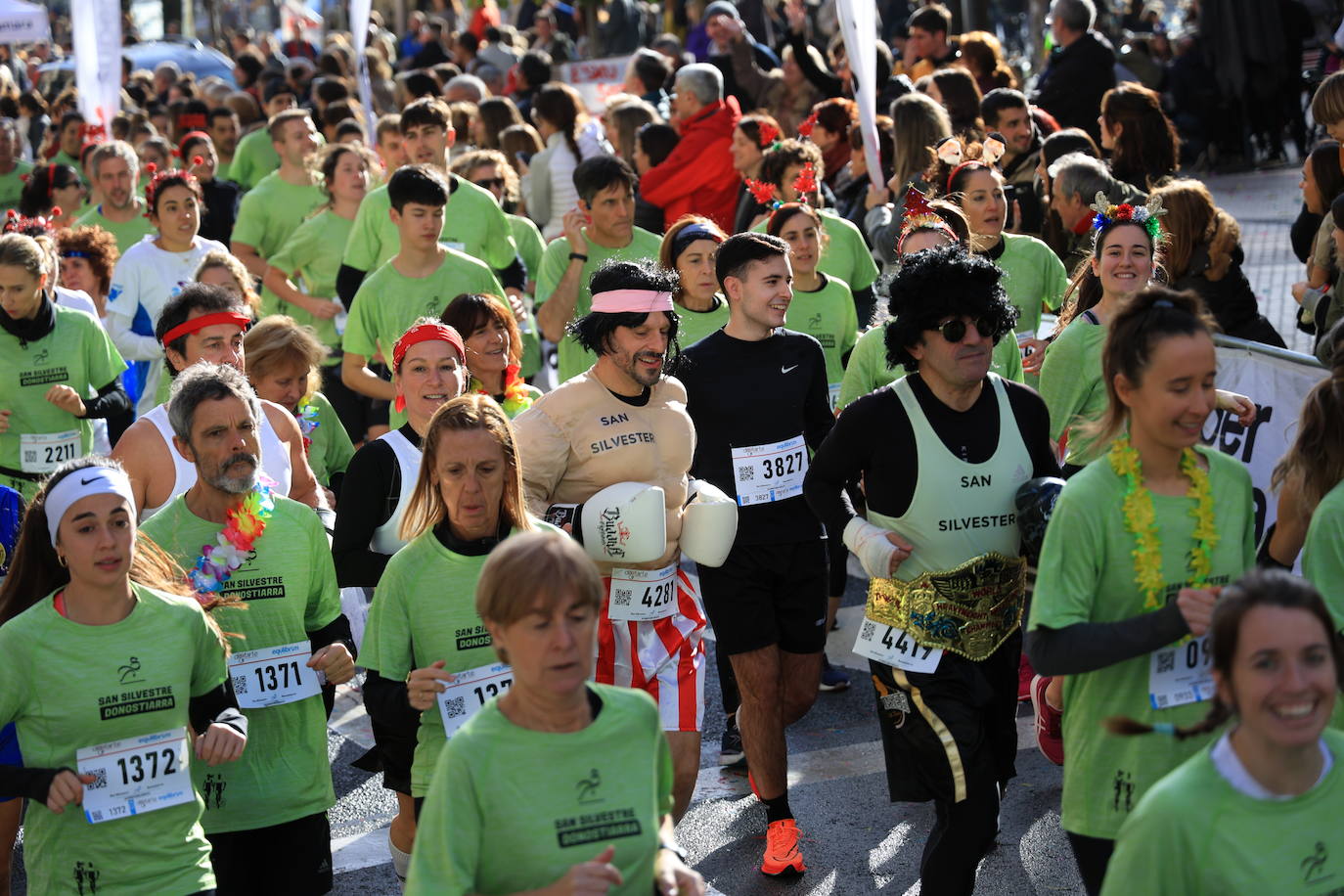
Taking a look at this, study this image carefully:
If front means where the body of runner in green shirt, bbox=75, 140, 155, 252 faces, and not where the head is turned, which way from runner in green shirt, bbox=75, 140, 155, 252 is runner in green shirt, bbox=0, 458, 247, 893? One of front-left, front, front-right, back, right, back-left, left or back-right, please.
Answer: front

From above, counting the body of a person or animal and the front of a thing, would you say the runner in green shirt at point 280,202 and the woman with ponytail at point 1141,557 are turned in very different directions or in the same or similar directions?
same or similar directions

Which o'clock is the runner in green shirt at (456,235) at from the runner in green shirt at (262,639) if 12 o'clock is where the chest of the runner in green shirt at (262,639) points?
the runner in green shirt at (456,235) is roughly at 6 o'clock from the runner in green shirt at (262,639).

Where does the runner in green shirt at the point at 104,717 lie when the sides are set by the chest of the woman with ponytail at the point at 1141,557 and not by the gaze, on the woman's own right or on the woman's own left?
on the woman's own right

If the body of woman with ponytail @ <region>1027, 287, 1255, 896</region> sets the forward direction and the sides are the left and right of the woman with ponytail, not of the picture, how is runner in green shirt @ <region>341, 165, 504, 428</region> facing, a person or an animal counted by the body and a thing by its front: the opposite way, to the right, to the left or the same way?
the same way

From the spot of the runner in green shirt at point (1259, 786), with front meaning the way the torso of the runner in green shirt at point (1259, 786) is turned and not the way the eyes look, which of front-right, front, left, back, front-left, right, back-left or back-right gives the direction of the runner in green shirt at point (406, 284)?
back

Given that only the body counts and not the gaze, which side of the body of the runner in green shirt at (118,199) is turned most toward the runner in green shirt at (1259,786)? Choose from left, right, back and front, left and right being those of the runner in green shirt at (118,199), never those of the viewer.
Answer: front

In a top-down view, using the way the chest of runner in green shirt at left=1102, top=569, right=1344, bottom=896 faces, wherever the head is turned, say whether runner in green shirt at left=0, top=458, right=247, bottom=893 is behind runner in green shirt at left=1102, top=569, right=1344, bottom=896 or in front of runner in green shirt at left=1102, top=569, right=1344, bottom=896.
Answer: behind

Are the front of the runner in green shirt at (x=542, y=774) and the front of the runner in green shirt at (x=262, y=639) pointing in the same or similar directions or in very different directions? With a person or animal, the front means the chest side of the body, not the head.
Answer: same or similar directions

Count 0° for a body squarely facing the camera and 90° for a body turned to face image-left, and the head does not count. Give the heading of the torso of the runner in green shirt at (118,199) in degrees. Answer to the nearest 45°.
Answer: approximately 0°

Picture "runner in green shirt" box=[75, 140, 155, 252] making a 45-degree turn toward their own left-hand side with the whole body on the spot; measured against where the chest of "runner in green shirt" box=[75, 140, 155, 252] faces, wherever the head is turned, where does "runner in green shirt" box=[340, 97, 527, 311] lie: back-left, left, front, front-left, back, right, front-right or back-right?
front

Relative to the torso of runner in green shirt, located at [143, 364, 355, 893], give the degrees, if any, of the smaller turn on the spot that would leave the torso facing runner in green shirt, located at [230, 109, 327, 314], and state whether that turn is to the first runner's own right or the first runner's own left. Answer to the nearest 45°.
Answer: approximately 135° to the first runner's own left

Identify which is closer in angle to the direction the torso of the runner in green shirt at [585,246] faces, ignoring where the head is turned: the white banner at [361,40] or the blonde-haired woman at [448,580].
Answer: the blonde-haired woman

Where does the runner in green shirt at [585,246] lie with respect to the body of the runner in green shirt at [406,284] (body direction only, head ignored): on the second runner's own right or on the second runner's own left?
on the second runner's own left

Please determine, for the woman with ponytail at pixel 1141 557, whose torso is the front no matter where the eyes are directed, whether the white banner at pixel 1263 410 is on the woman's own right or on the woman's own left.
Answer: on the woman's own left

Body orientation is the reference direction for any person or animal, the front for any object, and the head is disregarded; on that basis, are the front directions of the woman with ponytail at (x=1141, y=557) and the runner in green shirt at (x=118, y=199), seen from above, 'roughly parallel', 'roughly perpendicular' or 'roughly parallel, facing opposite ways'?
roughly parallel

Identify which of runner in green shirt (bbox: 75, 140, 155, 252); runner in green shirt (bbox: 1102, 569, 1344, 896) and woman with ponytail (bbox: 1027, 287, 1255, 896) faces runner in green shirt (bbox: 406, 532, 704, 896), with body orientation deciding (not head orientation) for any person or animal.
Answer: runner in green shirt (bbox: 75, 140, 155, 252)
